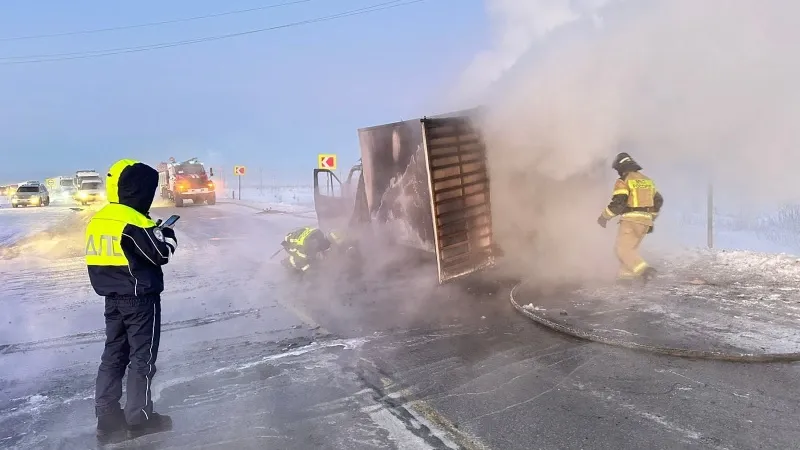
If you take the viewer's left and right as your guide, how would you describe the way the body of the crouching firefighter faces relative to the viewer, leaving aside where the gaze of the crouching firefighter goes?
facing to the right of the viewer

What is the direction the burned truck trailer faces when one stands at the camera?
facing away from the viewer and to the left of the viewer

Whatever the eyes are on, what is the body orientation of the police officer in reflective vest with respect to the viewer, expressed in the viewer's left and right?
facing away from the viewer and to the right of the viewer

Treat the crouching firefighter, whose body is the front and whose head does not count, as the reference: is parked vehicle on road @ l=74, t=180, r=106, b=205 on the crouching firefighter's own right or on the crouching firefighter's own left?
on the crouching firefighter's own left

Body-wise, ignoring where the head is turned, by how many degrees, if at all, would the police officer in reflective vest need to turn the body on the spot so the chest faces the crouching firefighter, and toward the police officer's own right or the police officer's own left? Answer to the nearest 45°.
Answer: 0° — they already face them

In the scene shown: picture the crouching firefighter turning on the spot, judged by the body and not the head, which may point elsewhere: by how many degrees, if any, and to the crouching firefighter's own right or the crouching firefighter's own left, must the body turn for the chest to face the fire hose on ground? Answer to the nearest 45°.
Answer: approximately 45° to the crouching firefighter's own right

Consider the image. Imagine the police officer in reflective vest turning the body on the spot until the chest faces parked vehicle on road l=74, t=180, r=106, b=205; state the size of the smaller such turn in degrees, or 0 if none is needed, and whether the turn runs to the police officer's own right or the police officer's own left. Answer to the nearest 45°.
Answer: approximately 45° to the police officer's own left

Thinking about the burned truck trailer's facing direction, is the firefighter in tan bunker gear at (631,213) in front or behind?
behind

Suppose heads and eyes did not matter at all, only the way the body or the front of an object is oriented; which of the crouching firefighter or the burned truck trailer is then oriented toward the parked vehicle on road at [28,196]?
the burned truck trailer

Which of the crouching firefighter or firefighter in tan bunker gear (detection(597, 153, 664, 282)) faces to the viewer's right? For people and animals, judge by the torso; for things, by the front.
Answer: the crouching firefighter

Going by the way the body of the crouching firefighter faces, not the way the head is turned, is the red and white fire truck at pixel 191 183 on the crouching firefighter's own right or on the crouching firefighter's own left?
on the crouching firefighter's own left

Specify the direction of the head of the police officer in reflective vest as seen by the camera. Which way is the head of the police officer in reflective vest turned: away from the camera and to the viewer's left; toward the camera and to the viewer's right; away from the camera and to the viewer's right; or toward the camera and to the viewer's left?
away from the camera and to the viewer's right

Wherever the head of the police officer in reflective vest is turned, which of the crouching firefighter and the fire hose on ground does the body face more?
the crouching firefighter

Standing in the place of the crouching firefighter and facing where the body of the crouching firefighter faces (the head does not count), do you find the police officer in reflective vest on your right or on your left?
on your right

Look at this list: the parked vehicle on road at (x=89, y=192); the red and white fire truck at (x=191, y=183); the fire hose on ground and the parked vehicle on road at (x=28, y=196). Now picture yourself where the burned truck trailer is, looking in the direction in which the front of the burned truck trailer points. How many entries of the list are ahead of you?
3

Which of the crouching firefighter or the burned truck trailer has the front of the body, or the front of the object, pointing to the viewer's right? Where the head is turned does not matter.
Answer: the crouching firefighter

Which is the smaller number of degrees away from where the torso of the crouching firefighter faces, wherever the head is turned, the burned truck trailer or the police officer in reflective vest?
the burned truck trailer
